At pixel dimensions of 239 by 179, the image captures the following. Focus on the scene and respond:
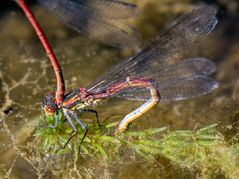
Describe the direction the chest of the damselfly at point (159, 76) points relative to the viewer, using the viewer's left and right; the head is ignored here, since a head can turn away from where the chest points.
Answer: facing to the left of the viewer
